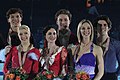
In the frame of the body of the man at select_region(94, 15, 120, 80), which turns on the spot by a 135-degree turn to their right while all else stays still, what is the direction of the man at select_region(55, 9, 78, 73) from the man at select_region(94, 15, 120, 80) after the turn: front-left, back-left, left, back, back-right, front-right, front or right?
left

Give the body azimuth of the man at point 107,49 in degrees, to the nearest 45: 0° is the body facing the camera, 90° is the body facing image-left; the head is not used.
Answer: approximately 45°

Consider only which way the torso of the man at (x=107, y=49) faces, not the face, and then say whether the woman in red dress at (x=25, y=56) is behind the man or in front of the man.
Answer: in front

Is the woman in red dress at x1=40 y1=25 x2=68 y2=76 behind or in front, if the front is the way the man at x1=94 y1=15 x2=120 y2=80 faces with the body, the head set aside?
in front
